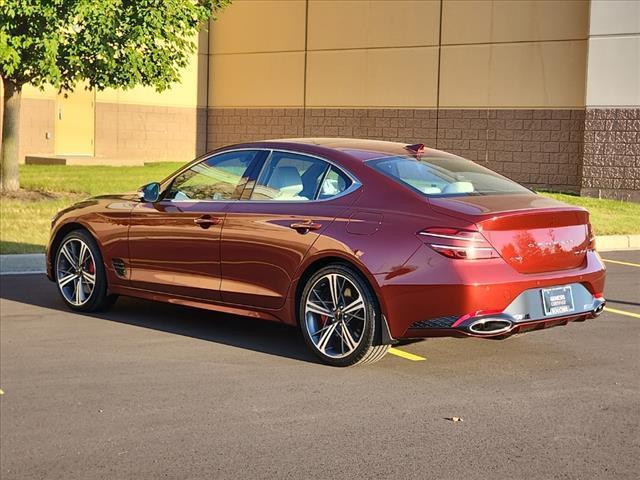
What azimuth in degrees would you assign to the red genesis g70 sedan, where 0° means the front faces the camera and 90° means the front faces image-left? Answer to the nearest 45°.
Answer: approximately 135°

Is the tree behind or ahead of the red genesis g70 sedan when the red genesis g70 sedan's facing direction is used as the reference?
ahead

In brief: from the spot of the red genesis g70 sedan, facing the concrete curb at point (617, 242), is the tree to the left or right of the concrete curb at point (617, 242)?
left

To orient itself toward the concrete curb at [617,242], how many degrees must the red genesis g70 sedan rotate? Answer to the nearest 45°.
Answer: approximately 90° to its right

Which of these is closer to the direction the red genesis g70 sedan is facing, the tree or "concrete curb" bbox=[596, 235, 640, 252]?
the tree
